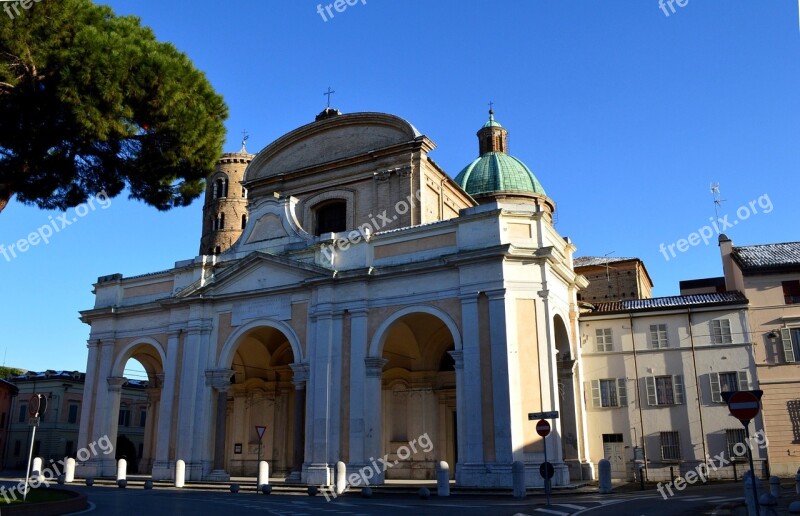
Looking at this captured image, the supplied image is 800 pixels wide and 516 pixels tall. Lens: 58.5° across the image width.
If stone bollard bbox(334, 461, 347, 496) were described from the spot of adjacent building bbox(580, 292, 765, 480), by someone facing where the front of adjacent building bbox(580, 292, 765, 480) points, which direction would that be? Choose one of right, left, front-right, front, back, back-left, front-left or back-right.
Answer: front-right

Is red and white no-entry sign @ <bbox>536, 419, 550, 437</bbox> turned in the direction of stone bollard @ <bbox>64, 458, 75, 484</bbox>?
no

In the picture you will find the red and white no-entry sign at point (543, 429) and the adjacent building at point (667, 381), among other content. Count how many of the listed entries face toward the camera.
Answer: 2

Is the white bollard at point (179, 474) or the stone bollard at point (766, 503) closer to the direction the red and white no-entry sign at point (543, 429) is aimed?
the stone bollard

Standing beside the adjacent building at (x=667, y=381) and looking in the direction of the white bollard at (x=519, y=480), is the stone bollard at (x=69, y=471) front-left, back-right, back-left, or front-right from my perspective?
front-right

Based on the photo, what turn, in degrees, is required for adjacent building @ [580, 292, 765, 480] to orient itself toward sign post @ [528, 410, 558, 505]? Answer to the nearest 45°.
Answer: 0° — it already faces it

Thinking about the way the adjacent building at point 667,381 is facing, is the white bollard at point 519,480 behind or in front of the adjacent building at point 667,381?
in front

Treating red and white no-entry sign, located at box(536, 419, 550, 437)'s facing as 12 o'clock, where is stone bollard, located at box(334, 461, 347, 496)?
The stone bollard is roughly at 4 o'clock from the red and white no-entry sign.

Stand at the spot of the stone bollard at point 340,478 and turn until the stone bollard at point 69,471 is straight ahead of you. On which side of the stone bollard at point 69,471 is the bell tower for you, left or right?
right

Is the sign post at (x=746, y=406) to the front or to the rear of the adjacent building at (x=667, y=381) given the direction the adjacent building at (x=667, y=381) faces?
to the front

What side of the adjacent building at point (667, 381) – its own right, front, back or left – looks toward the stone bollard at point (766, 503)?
front

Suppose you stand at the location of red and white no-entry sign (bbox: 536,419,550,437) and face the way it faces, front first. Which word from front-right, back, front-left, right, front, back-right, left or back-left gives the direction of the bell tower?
back-right

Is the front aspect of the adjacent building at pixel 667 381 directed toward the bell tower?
no

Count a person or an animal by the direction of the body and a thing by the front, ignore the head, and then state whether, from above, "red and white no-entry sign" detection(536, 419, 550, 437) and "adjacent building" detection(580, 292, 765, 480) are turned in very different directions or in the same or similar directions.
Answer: same or similar directions

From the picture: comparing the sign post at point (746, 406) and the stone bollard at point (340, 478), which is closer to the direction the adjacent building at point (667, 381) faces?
the sign post

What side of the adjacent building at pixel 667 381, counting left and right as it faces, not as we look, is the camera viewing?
front

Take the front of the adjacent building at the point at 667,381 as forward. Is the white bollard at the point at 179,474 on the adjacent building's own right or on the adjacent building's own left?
on the adjacent building's own right
